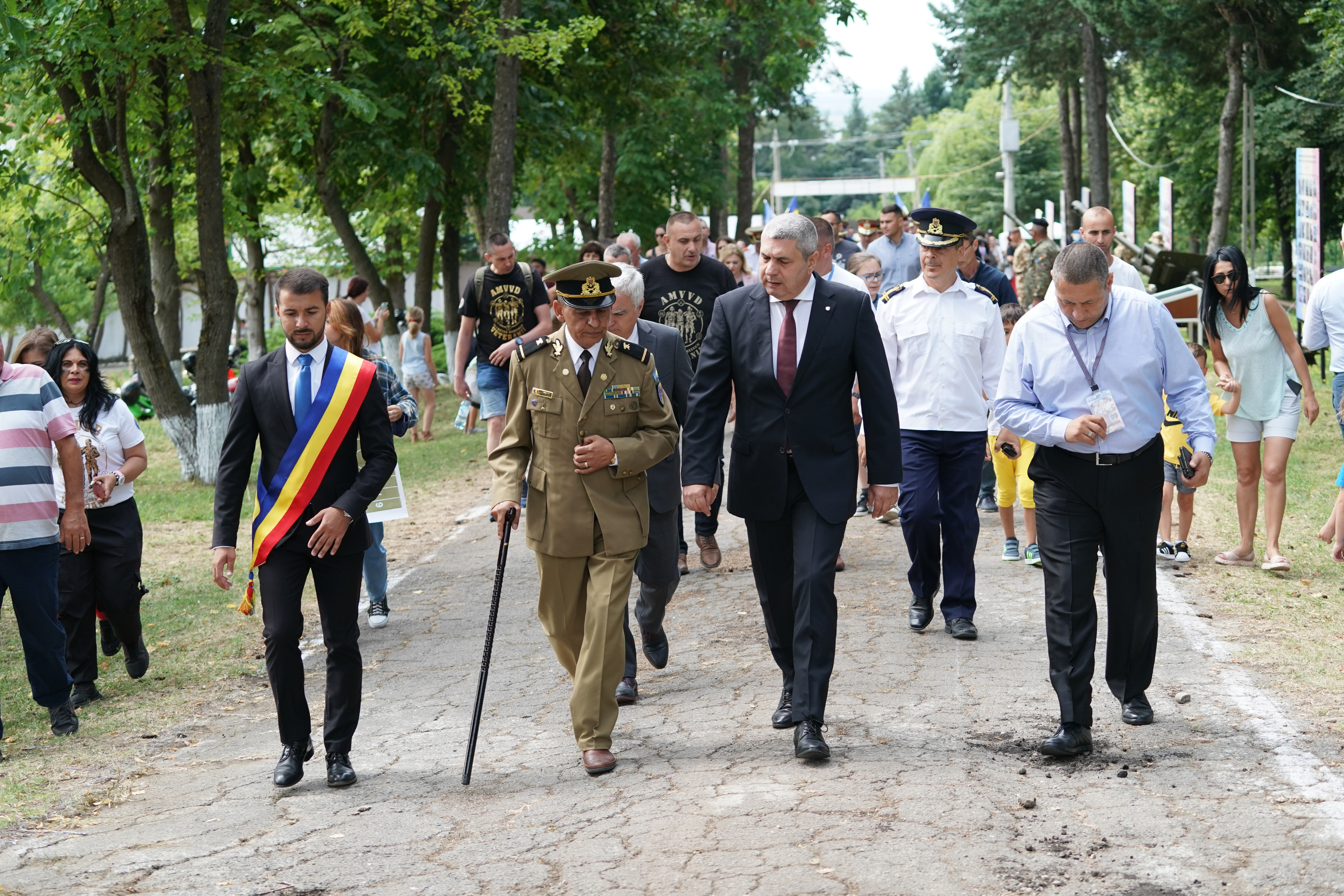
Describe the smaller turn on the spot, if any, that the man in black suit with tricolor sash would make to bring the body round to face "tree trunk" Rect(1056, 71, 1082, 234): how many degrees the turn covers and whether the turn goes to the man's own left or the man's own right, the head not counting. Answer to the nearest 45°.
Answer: approximately 135° to the man's own left

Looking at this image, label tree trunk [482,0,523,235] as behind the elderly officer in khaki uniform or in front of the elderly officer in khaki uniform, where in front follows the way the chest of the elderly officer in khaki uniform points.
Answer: behind

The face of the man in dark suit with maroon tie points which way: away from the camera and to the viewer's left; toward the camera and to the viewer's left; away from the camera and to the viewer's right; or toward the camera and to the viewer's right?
toward the camera and to the viewer's left

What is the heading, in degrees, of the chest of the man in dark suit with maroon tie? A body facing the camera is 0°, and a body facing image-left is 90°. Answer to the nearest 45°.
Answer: approximately 0°

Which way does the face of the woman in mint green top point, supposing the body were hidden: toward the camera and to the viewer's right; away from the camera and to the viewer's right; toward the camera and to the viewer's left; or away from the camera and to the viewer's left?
toward the camera and to the viewer's left

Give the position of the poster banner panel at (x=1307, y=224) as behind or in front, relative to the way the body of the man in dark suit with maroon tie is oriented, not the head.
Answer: behind

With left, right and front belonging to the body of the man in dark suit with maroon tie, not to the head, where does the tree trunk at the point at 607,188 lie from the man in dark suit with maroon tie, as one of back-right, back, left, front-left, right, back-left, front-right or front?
back

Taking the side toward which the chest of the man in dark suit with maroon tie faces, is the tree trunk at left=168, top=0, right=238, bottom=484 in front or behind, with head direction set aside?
behind
